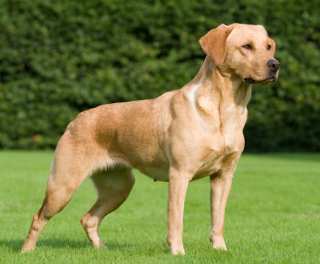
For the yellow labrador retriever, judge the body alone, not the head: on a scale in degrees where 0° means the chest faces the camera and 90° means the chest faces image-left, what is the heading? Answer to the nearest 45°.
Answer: approximately 315°
